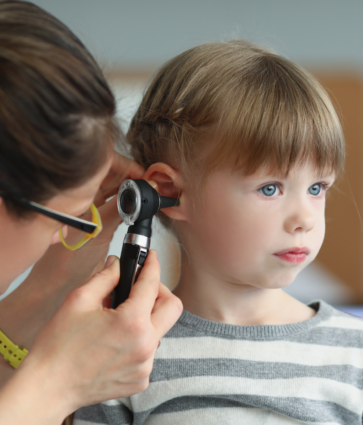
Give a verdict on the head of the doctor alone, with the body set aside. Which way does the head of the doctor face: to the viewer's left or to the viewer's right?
to the viewer's right

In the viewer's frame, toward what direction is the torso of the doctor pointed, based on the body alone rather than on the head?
to the viewer's right
